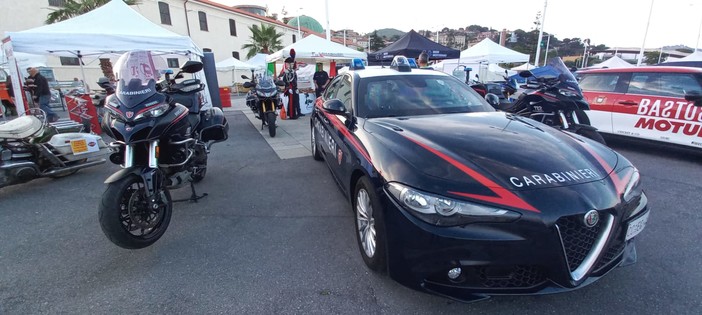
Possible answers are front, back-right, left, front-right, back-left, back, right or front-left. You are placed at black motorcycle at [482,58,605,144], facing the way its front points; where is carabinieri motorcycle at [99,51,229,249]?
right

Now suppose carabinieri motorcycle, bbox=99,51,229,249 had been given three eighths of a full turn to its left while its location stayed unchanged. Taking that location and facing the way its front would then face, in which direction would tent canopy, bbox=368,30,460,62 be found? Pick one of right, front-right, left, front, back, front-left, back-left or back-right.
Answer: front-left

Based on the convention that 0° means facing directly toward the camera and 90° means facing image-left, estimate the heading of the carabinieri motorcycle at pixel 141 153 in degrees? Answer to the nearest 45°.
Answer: approximately 45°

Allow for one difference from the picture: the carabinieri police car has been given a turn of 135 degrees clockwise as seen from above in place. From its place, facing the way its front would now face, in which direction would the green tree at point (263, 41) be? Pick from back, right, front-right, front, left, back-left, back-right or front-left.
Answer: front-right

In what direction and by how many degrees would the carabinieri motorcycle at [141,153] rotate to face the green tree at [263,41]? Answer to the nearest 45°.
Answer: approximately 135° to its right

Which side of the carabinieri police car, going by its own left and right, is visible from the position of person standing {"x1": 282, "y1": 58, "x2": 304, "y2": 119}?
back

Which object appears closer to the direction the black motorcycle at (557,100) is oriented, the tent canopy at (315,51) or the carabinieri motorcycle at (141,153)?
the carabinieri motorcycle

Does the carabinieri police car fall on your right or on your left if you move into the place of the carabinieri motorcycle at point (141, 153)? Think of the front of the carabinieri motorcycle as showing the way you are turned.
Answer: on your left

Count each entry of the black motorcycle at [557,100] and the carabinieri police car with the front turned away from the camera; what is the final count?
0

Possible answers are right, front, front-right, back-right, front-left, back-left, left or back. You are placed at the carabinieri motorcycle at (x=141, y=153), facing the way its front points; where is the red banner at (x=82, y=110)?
back-right
